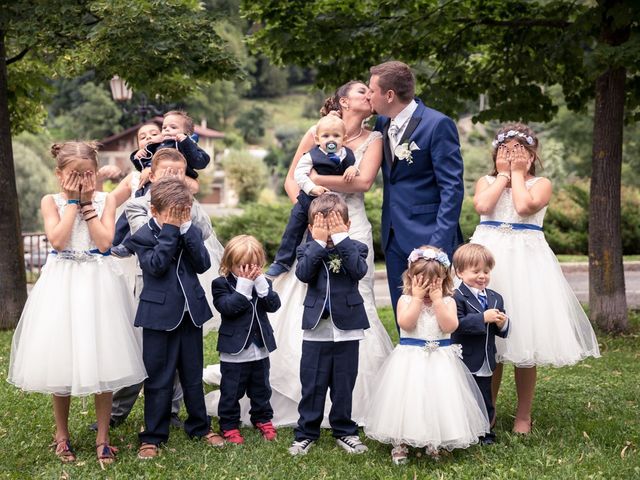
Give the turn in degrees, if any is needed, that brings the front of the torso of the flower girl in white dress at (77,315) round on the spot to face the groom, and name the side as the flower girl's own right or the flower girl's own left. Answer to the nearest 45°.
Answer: approximately 90° to the flower girl's own left

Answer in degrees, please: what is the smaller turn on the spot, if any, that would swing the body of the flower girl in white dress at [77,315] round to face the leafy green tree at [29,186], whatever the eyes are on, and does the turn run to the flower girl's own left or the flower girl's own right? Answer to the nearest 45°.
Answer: approximately 180°

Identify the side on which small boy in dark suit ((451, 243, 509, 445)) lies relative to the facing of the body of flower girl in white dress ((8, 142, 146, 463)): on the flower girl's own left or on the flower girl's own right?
on the flower girl's own left

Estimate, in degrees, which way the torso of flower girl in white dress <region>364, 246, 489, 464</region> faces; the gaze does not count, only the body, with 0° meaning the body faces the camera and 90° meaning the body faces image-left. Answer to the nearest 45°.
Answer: approximately 0°

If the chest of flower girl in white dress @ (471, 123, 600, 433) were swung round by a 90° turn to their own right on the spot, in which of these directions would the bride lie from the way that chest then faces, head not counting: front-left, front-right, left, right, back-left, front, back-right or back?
front

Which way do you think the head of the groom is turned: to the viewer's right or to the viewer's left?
to the viewer's left

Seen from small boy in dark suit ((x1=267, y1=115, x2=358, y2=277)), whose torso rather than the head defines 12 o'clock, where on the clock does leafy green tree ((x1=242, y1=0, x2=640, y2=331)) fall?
The leafy green tree is roughly at 7 o'clock from the small boy in dark suit.
